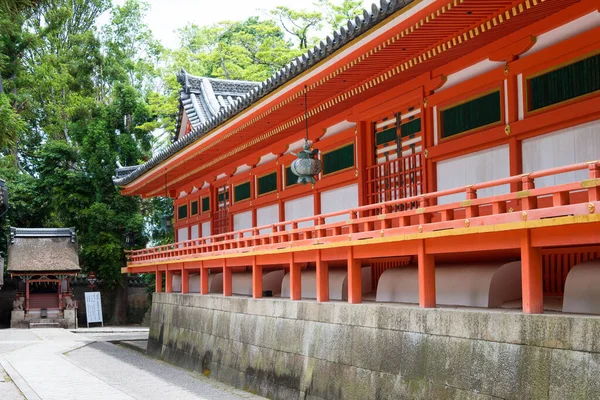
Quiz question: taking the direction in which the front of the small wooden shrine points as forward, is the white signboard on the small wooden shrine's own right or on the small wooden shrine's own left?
on the small wooden shrine's own left

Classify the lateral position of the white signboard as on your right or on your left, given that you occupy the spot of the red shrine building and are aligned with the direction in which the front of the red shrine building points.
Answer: on your right

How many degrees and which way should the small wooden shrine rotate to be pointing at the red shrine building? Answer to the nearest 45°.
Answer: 0° — it already faces it

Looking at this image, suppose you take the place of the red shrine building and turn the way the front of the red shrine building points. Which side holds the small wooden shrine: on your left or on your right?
on your right

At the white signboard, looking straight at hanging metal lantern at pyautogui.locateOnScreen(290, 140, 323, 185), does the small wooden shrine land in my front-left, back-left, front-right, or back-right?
back-right

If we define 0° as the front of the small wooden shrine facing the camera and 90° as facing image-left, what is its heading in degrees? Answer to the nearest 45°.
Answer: approximately 0°

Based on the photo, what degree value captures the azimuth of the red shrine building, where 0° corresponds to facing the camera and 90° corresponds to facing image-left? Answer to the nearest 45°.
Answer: approximately 45°
